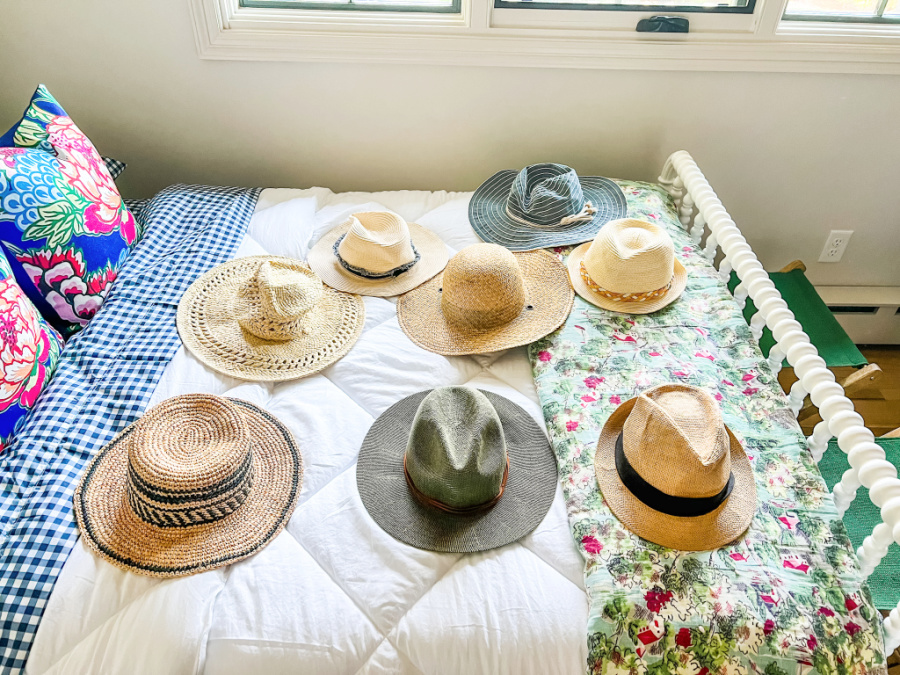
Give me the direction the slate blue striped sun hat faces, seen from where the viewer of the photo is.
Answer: facing the viewer

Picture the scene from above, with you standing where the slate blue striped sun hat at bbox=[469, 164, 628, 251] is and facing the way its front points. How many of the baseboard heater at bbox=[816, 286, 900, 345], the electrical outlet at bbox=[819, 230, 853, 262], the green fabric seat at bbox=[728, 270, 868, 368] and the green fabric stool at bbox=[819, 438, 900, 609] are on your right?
0

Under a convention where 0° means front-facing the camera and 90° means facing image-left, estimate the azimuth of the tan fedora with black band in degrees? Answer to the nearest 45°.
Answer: approximately 315°

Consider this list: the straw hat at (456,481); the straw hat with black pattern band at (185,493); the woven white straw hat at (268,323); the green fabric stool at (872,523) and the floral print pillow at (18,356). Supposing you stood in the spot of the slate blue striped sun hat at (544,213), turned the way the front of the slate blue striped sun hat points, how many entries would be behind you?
0

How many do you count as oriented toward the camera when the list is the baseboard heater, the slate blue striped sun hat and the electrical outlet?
3

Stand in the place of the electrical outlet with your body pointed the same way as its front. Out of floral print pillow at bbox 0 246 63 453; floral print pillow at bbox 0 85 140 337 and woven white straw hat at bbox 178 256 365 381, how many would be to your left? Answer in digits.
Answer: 0

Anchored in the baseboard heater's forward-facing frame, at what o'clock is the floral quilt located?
The floral quilt is roughly at 12 o'clock from the baseboard heater.

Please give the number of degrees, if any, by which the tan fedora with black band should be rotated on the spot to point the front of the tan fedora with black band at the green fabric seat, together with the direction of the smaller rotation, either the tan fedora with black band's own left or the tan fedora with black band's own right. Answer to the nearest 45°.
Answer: approximately 135° to the tan fedora with black band's own left

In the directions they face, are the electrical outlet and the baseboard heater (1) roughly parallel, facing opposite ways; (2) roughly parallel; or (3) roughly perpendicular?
roughly parallel

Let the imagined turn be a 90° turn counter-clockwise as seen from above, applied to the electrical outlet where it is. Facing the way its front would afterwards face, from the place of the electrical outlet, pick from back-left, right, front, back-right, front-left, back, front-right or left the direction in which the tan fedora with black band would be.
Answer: right

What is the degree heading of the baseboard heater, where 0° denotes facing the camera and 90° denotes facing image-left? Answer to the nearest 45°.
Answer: approximately 0°

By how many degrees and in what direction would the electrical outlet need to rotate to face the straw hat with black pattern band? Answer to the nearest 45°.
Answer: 0° — it already faces it

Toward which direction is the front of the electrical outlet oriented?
toward the camera

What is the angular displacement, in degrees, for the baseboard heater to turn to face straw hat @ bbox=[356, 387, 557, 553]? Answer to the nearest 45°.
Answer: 0° — it already faces it
